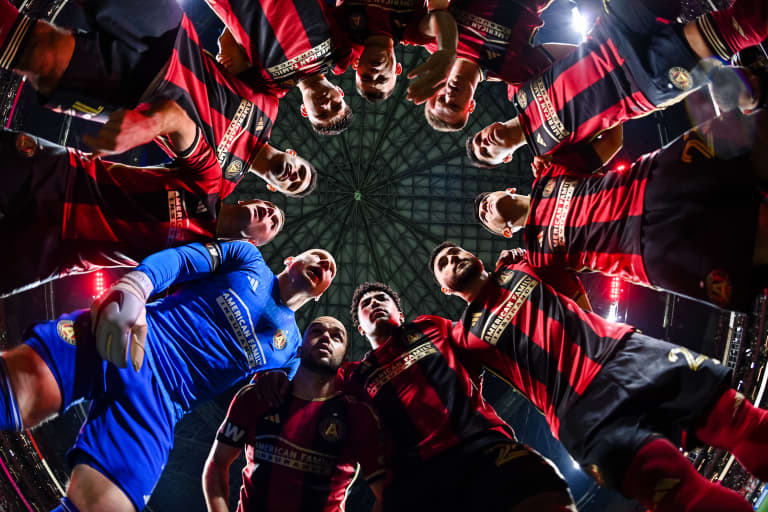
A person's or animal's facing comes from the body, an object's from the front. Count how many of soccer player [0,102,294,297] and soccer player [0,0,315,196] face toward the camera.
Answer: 2

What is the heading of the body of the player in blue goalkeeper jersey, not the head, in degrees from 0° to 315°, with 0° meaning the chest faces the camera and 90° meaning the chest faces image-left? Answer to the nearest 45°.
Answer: approximately 0°

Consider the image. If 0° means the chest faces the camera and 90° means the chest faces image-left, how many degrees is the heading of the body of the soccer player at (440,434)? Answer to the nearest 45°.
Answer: approximately 0°
